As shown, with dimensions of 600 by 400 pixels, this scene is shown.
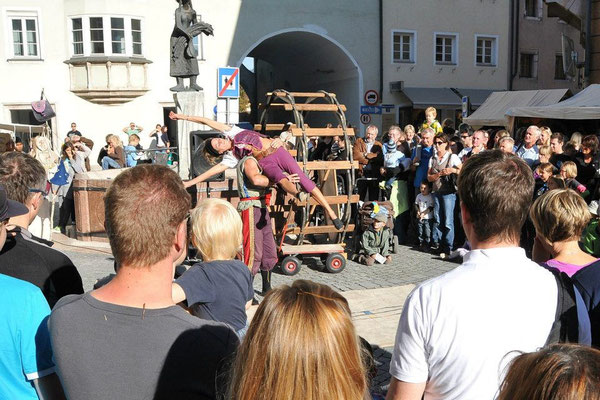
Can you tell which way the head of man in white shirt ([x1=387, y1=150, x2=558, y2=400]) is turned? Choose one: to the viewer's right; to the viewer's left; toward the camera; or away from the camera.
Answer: away from the camera

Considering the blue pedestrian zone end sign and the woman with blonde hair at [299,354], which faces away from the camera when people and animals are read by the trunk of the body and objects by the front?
the woman with blonde hair

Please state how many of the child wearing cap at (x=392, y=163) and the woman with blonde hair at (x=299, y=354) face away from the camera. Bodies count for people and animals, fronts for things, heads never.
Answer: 1

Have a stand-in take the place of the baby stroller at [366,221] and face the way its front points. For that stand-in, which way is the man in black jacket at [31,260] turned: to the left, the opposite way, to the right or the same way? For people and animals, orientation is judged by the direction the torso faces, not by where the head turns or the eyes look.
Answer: the opposite way

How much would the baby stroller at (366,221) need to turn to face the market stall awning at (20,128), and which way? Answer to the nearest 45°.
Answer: approximately 135° to its right

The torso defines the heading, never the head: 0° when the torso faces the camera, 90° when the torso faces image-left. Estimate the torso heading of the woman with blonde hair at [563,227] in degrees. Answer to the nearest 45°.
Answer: approximately 135°

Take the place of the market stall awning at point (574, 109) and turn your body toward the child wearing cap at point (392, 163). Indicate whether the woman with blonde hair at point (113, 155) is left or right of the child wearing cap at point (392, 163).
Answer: right

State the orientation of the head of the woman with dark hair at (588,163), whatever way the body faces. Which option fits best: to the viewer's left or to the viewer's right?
to the viewer's left

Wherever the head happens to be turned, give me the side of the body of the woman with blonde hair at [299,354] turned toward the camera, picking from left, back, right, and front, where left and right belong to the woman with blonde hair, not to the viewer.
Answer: back

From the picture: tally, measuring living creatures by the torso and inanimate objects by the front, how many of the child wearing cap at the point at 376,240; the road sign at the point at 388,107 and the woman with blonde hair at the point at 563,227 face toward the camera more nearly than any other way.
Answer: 2

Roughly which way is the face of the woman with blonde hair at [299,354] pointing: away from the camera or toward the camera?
away from the camera

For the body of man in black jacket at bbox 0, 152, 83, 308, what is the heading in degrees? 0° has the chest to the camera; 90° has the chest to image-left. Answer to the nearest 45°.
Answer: approximately 225°

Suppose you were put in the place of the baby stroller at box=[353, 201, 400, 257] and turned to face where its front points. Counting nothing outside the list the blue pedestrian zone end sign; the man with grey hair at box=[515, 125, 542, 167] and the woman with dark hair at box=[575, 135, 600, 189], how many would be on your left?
2

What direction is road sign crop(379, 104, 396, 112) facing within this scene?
toward the camera

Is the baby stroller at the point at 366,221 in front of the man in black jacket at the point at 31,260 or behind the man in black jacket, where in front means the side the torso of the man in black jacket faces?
in front

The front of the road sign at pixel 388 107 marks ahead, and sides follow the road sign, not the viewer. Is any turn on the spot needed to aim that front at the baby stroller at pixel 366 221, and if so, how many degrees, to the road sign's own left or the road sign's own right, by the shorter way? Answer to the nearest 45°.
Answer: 0° — it already faces it
